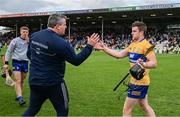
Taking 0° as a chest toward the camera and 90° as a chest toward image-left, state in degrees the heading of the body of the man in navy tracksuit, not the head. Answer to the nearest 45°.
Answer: approximately 225°
